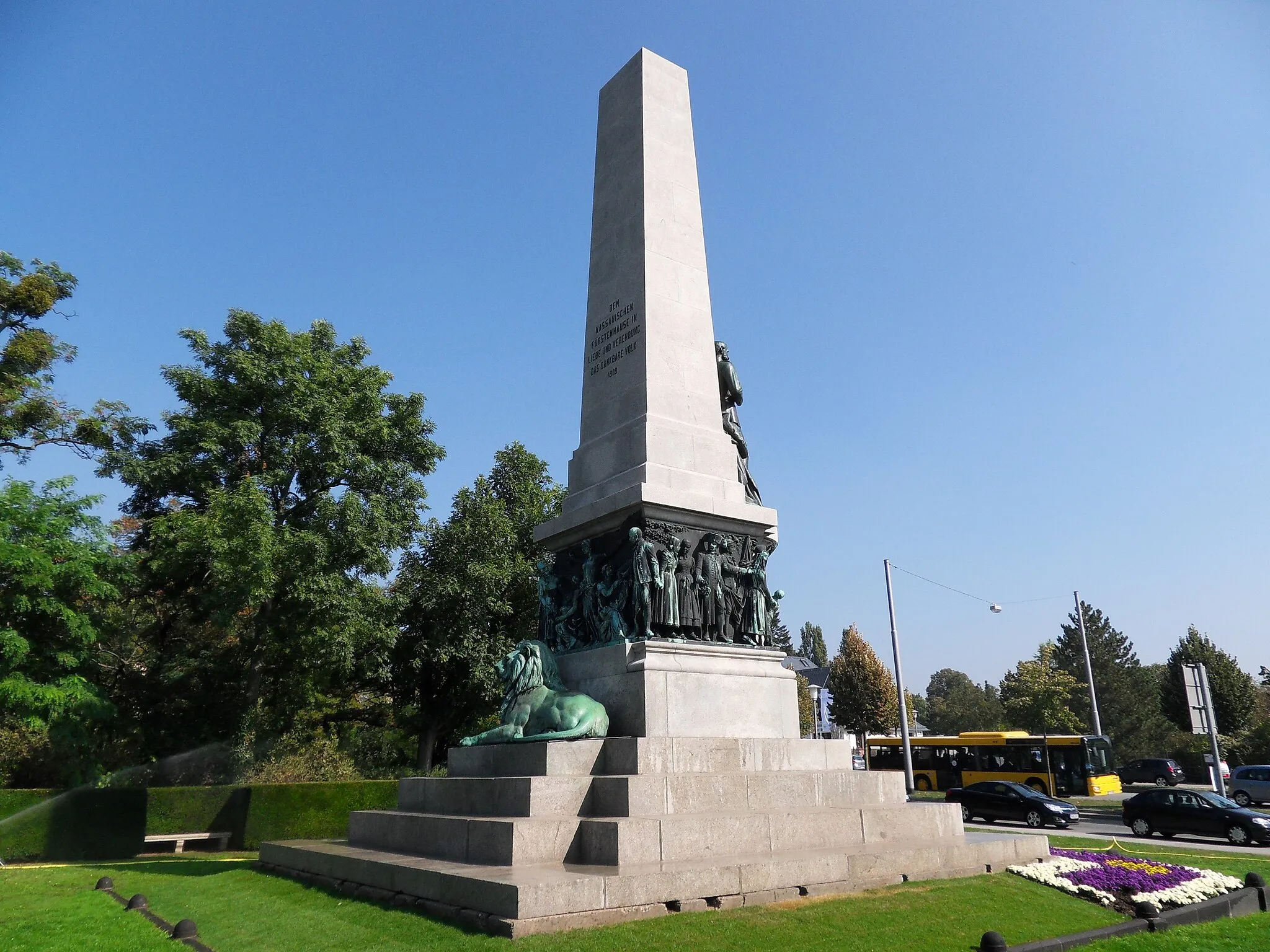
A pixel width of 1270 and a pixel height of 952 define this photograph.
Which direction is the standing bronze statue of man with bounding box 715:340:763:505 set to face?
to the viewer's right

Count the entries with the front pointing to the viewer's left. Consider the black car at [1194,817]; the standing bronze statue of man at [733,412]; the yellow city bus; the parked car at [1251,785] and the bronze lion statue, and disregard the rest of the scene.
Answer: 1

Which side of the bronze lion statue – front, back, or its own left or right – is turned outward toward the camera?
left

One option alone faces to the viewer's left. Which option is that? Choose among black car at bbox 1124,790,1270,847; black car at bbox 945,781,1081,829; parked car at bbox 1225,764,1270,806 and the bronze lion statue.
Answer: the bronze lion statue

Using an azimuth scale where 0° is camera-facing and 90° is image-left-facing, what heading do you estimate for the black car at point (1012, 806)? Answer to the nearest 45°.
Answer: approximately 315°

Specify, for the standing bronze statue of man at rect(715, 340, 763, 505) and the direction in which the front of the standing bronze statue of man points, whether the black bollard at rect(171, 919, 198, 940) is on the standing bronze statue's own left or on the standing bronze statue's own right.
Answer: on the standing bronze statue's own right

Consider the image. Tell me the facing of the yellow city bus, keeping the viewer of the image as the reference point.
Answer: facing the viewer and to the right of the viewer

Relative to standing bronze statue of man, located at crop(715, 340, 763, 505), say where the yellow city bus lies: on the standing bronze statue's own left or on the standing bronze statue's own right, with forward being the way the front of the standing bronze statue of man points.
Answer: on the standing bronze statue's own left

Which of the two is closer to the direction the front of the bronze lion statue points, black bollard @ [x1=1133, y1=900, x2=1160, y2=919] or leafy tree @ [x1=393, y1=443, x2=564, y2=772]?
the leafy tree
